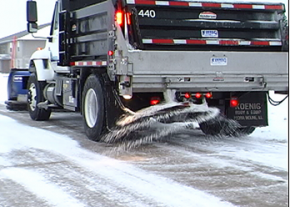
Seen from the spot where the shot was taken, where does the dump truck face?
facing away from the viewer and to the left of the viewer

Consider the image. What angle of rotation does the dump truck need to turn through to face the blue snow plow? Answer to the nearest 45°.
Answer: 0° — it already faces it
